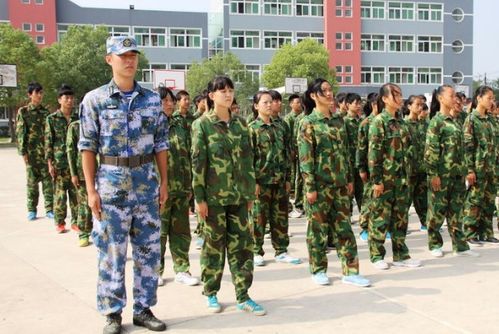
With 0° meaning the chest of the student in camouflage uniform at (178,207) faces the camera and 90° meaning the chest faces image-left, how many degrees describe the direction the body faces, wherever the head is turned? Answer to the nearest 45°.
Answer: approximately 315°

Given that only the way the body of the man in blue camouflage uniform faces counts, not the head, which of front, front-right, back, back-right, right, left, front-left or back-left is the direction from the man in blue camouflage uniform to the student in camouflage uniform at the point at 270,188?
left

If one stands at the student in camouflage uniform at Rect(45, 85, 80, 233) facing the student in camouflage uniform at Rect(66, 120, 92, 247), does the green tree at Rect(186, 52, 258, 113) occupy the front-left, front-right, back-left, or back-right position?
back-left

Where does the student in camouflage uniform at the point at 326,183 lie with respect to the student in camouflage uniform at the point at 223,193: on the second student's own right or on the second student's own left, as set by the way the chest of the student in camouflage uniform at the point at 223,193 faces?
on the second student's own left

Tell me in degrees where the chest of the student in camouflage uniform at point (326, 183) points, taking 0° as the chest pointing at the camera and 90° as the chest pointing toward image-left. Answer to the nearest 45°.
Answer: approximately 315°

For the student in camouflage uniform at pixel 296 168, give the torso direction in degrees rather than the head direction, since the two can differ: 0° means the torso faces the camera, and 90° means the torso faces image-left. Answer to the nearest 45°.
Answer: approximately 315°

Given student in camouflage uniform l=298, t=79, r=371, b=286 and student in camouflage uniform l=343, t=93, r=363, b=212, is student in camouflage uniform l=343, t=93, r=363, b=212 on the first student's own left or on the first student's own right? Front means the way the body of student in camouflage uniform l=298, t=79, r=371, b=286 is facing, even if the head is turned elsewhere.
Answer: on the first student's own left

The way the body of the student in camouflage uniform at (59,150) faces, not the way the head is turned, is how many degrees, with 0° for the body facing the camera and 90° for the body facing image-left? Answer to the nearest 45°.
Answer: approximately 315°
